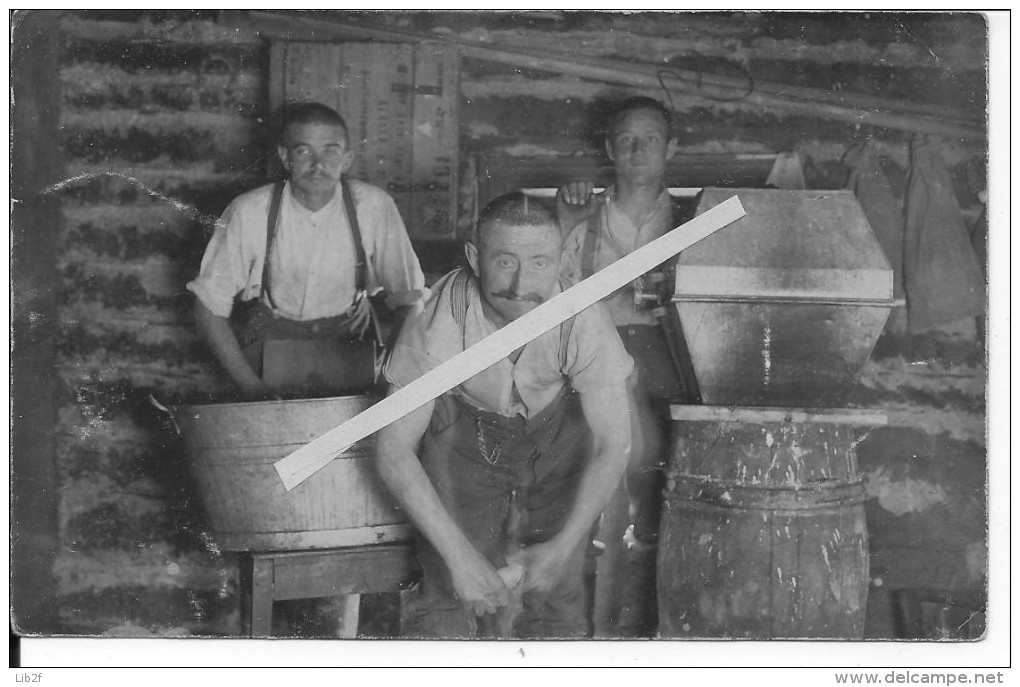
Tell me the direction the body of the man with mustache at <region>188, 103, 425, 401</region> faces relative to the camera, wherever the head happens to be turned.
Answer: toward the camera

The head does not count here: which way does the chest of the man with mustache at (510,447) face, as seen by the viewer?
toward the camera

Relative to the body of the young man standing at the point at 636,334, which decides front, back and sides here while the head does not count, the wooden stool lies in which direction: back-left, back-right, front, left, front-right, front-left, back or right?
right

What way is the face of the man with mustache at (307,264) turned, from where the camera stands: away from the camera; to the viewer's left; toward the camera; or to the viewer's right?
toward the camera

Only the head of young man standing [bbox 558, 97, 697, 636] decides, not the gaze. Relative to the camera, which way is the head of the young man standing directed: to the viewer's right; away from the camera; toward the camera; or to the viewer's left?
toward the camera

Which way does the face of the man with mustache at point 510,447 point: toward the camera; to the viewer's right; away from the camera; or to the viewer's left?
toward the camera

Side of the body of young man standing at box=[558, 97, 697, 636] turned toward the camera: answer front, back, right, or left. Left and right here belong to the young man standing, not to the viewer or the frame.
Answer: front

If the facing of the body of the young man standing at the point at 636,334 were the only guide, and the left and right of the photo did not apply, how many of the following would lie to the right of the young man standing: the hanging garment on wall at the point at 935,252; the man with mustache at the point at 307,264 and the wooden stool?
2

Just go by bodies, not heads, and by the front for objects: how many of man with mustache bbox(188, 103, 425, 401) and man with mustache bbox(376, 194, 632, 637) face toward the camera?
2

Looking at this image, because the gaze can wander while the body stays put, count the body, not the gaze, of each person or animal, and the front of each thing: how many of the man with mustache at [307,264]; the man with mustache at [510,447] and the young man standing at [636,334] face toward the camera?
3

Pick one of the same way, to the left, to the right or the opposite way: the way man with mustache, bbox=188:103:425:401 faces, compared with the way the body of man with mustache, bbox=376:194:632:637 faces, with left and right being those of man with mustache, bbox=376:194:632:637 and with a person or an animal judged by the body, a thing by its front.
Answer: the same way

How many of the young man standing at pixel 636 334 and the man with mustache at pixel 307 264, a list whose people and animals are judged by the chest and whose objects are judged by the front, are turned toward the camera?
2
